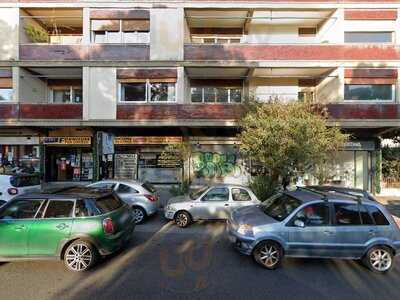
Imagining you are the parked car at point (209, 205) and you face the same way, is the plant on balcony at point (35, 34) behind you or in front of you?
in front

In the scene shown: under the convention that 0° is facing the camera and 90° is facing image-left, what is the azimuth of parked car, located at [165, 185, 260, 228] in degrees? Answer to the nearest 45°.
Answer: approximately 90°

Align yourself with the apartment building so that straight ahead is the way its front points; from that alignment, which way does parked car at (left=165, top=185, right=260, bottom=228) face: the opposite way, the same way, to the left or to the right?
to the right

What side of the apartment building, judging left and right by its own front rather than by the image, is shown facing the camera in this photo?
front

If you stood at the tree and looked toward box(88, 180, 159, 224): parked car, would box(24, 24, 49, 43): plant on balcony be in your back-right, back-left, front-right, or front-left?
front-right

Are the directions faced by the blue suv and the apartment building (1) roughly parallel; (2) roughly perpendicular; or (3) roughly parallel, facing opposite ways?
roughly perpendicular

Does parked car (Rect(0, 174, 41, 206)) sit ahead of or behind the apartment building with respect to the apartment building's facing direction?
ahead

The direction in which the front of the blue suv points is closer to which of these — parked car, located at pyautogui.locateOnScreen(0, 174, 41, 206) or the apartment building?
the parked car

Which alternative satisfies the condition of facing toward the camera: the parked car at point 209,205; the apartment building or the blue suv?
the apartment building

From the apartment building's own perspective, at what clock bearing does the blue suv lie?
The blue suv is roughly at 11 o'clock from the apartment building.

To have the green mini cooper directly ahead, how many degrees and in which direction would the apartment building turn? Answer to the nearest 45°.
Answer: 0° — it already faces it

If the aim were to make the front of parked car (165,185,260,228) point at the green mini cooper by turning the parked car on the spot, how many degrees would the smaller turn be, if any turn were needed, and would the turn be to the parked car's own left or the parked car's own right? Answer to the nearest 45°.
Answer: approximately 45° to the parked car's own left

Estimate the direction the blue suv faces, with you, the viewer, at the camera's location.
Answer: facing to the left of the viewer
